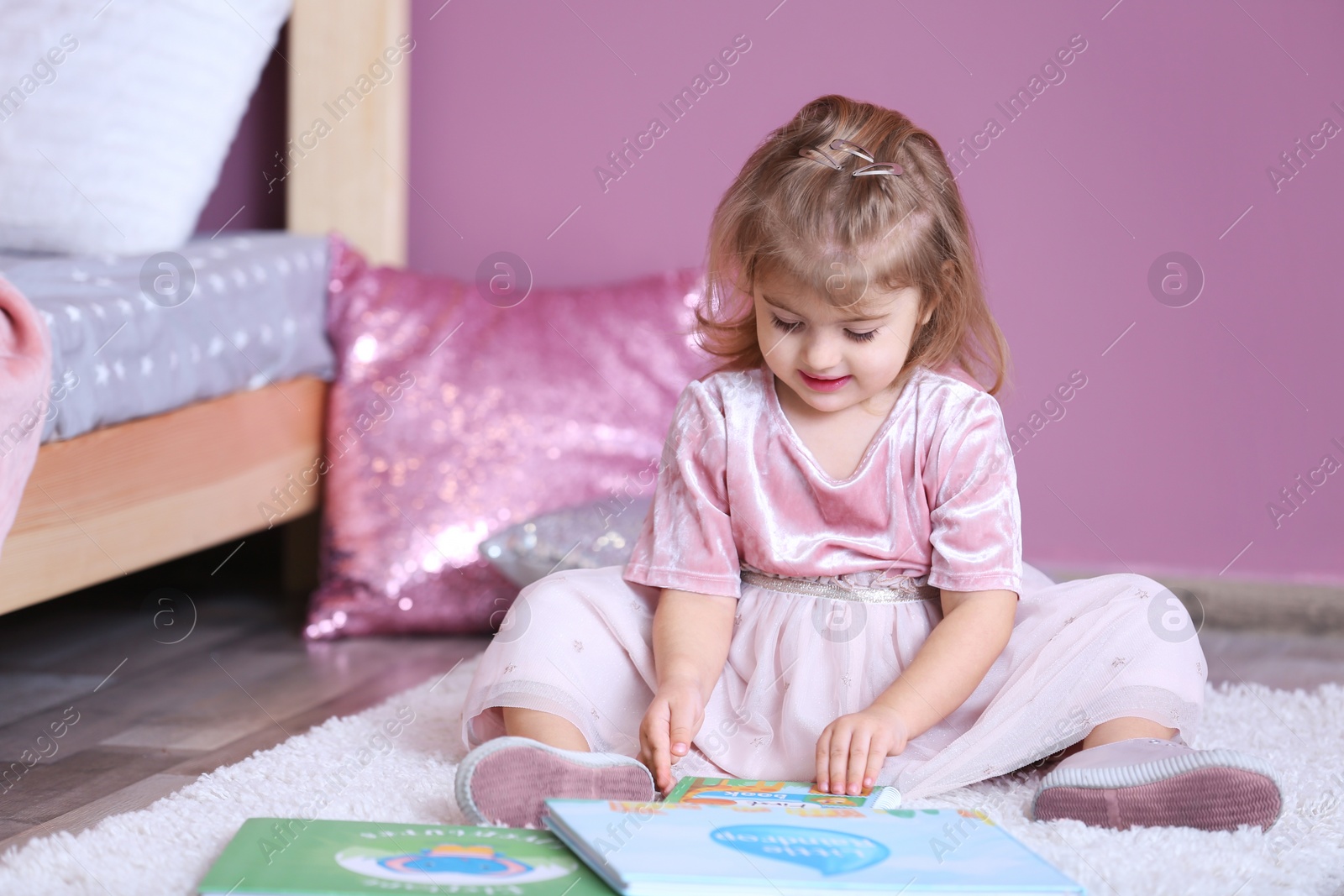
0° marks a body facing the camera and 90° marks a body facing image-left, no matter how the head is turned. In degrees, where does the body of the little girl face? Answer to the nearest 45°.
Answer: approximately 0°
